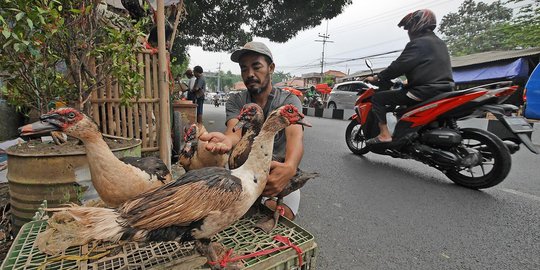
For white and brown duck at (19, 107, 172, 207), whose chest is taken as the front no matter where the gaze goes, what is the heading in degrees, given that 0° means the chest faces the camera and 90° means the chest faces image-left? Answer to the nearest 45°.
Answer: approximately 90°

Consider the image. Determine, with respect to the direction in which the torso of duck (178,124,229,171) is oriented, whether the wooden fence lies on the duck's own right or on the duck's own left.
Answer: on the duck's own right

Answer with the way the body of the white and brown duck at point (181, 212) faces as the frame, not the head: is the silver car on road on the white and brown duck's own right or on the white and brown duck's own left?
on the white and brown duck's own left

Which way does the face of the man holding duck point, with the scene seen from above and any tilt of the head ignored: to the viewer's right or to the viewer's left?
to the viewer's left

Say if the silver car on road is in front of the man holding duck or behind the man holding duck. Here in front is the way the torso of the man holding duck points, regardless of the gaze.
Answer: behind

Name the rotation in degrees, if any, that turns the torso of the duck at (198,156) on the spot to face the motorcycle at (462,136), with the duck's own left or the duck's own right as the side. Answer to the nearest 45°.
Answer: approximately 180°

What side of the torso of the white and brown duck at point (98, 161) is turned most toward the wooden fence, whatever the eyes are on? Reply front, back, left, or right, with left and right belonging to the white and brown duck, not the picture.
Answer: right

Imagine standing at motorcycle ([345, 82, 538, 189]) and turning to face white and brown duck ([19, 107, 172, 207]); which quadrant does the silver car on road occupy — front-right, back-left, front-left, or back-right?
back-right

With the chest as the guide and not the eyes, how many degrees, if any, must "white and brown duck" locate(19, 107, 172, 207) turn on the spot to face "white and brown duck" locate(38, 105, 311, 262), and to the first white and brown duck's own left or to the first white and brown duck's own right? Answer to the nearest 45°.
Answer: approximately 135° to the first white and brown duck's own left
